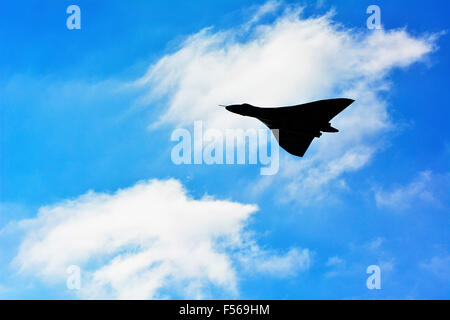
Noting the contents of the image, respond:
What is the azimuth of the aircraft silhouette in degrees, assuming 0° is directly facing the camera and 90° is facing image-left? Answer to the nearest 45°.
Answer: approximately 90°
